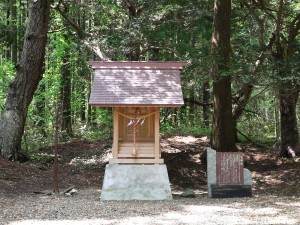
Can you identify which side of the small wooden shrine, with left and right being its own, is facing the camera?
front

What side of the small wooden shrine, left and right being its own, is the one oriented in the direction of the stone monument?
left

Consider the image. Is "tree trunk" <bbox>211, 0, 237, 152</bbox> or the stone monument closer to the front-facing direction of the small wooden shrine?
the stone monument

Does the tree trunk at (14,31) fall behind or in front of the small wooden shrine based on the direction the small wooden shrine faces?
behind

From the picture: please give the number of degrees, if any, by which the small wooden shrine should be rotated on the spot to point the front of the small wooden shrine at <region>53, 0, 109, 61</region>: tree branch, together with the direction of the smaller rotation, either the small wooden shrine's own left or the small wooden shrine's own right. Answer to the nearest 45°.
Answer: approximately 180°

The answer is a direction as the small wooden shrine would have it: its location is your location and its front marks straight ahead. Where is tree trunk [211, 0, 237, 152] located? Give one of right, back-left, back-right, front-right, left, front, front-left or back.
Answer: back-left

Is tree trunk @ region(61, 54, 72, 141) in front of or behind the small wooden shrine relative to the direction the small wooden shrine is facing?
behind

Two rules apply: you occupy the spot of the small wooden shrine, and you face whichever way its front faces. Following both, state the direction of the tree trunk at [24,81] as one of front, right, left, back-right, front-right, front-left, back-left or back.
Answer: back-right
